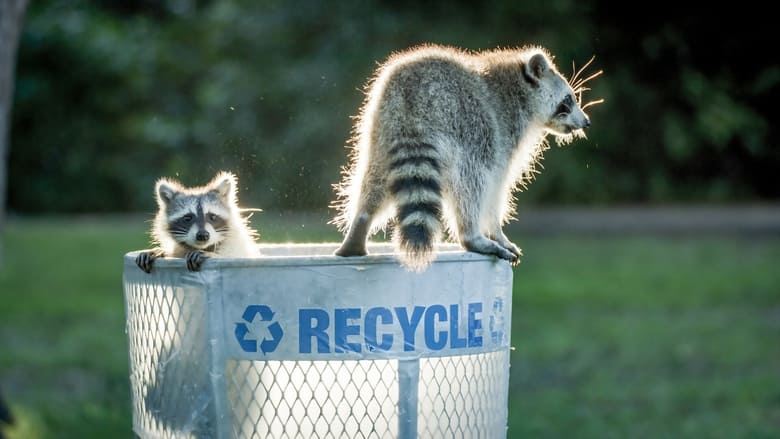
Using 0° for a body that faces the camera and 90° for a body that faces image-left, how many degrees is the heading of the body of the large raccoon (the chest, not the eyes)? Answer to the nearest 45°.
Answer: approximately 225°

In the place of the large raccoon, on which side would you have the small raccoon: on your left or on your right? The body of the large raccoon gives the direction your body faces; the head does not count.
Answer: on your left

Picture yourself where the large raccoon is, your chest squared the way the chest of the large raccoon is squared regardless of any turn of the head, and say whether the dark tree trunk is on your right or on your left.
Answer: on your left
